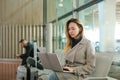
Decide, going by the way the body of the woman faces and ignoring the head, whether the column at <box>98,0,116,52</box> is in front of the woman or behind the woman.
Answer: behind

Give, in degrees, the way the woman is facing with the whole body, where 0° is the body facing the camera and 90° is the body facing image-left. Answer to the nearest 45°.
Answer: approximately 45°

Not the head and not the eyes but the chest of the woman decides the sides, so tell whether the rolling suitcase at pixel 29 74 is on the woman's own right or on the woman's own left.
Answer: on the woman's own right

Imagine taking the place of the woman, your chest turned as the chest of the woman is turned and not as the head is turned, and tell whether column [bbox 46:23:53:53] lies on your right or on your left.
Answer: on your right
